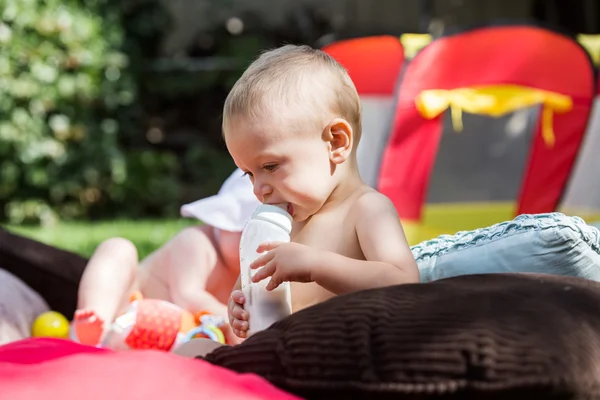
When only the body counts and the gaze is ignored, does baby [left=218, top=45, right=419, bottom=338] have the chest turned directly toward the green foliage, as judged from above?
no

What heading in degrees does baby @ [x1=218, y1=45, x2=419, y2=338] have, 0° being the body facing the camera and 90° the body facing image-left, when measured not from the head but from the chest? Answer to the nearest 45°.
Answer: approximately 45°

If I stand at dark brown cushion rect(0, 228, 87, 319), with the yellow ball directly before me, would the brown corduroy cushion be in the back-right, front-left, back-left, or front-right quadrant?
front-left

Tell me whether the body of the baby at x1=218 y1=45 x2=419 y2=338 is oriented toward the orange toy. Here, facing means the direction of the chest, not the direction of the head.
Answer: no

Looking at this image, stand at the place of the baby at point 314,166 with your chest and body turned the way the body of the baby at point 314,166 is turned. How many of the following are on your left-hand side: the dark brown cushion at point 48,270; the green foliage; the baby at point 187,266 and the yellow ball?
0

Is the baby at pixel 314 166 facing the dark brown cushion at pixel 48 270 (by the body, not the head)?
no

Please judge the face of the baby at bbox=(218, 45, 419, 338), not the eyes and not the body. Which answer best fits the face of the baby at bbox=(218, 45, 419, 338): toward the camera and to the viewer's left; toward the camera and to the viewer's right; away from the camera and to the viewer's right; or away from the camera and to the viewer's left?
toward the camera and to the viewer's left
